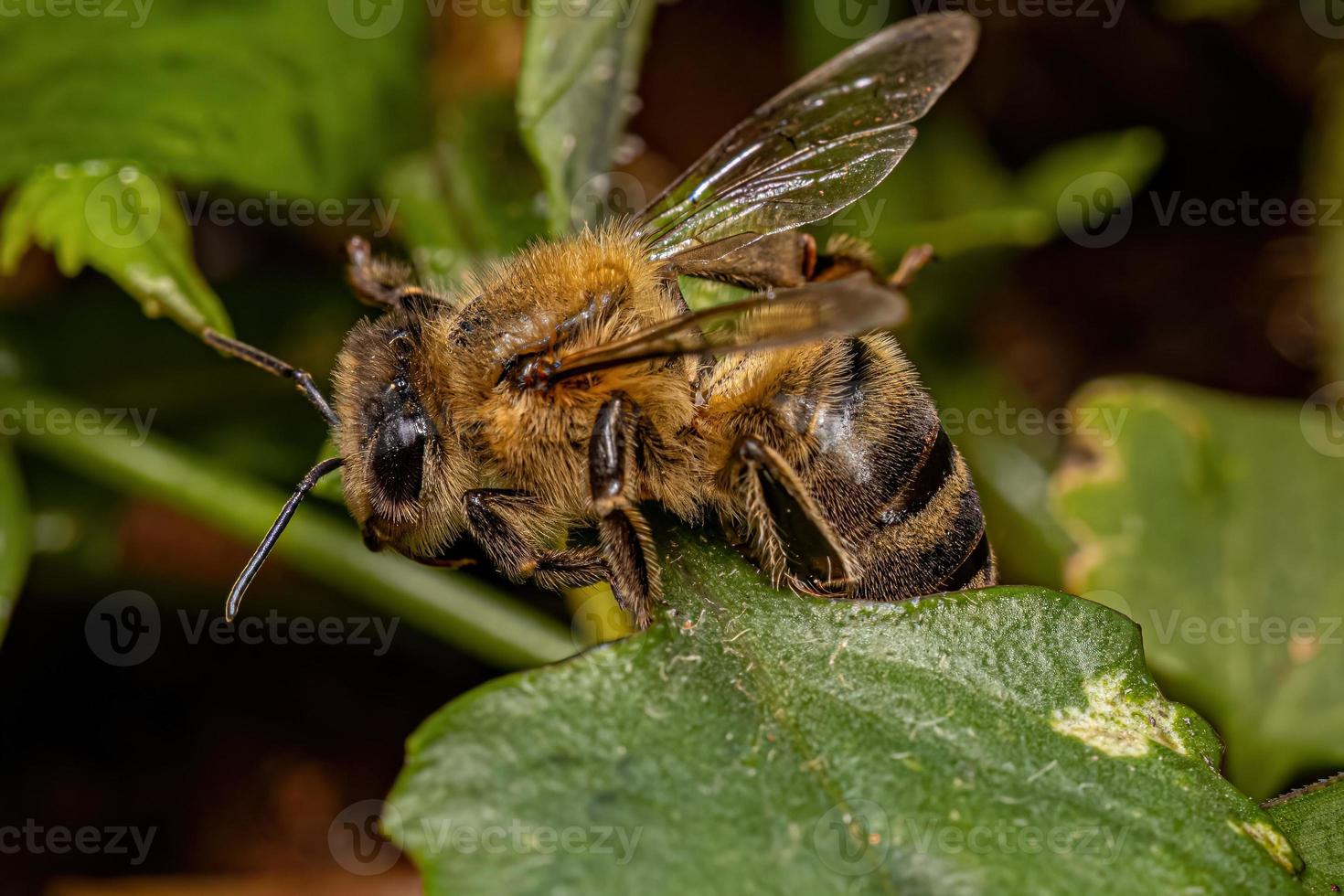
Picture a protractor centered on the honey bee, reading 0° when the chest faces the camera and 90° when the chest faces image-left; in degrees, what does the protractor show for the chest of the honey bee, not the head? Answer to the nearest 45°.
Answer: approximately 90°

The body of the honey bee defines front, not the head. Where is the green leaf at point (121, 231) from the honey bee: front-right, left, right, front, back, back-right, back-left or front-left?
front-right

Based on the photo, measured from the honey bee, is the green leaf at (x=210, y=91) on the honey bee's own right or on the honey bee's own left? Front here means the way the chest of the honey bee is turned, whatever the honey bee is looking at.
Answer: on the honey bee's own right

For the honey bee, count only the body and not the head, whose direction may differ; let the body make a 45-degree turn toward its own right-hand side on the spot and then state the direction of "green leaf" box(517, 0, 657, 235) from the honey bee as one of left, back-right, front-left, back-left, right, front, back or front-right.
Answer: front-right

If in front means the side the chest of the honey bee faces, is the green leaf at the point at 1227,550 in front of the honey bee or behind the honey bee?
behind

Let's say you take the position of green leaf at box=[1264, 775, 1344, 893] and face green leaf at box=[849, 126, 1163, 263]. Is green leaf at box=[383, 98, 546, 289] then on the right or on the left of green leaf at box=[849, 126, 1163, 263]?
left

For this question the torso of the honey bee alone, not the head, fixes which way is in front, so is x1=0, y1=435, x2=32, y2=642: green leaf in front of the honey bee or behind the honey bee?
in front
